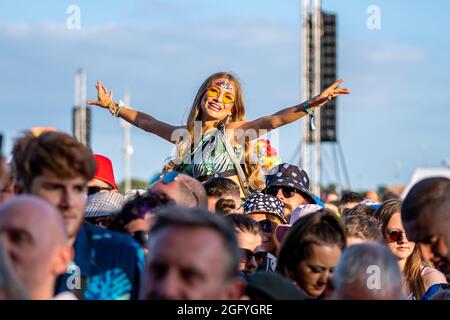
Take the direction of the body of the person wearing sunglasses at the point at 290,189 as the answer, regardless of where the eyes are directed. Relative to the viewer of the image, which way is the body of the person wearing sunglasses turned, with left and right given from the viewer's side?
facing the viewer and to the left of the viewer

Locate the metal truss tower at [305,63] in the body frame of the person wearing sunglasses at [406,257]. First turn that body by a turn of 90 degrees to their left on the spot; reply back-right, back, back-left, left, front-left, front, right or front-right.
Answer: left

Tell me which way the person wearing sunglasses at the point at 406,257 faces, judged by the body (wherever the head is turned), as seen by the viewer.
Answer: toward the camera

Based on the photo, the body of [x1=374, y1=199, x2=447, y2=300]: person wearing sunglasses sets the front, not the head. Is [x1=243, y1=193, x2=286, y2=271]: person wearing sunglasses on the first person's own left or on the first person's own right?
on the first person's own right

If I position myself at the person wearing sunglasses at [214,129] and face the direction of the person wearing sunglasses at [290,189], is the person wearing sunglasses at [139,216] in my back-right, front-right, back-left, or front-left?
back-right

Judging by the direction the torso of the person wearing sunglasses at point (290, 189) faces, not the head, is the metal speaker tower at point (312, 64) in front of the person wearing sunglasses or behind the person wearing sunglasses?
behind

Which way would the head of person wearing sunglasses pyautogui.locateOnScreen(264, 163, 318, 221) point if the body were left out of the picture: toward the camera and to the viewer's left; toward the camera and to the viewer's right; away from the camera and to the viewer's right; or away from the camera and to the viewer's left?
toward the camera and to the viewer's left

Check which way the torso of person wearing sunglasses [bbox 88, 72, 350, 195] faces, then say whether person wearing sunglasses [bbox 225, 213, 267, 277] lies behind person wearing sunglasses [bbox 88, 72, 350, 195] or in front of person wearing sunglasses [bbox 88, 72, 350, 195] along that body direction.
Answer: in front

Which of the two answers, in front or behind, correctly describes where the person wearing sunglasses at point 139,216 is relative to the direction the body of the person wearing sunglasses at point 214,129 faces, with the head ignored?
in front

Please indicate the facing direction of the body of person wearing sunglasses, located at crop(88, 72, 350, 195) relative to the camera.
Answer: toward the camera

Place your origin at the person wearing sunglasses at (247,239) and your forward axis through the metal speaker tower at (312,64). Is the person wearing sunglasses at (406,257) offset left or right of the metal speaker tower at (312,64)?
right

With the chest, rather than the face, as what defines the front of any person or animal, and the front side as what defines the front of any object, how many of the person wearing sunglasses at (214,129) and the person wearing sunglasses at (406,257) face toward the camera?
2
